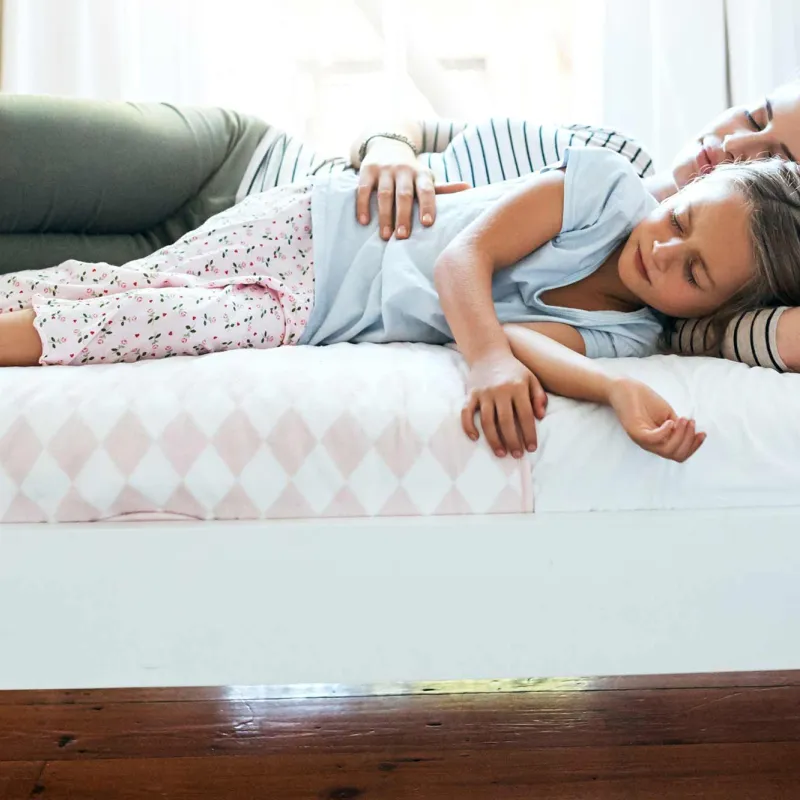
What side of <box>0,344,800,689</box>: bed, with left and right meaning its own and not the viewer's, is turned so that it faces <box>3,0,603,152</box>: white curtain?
right

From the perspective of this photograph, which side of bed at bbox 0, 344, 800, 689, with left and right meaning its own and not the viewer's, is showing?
left
